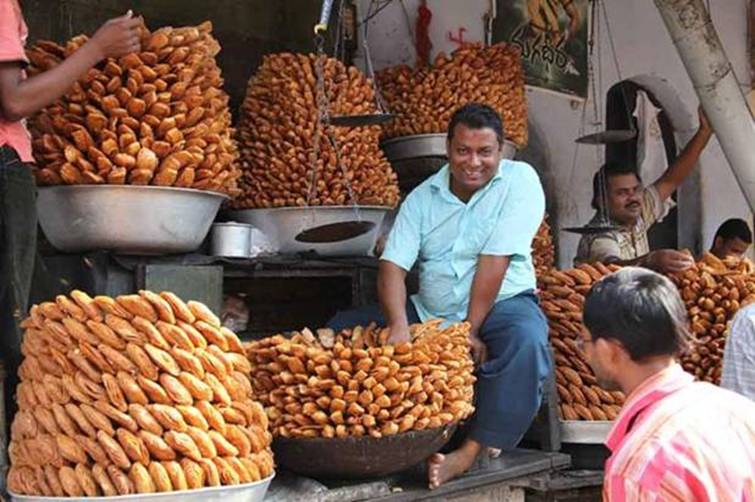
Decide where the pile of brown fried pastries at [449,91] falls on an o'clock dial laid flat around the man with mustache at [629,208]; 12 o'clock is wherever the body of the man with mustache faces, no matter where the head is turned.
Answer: The pile of brown fried pastries is roughly at 3 o'clock from the man with mustache.

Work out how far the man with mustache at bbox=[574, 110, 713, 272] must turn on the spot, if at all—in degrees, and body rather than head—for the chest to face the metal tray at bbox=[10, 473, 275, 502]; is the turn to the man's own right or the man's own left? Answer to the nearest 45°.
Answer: approximately 45° to the man's own right

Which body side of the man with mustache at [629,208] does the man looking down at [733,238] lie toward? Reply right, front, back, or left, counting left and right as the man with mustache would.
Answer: left

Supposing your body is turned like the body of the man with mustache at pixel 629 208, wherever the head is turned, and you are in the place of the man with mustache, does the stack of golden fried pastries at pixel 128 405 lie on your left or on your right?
on your right

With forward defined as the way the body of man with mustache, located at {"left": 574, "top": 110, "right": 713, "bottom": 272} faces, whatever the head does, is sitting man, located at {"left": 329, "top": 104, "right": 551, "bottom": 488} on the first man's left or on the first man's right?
on the first man's right

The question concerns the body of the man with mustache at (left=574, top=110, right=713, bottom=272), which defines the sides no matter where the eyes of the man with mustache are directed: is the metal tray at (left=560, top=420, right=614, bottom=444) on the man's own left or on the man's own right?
on the man's own right
